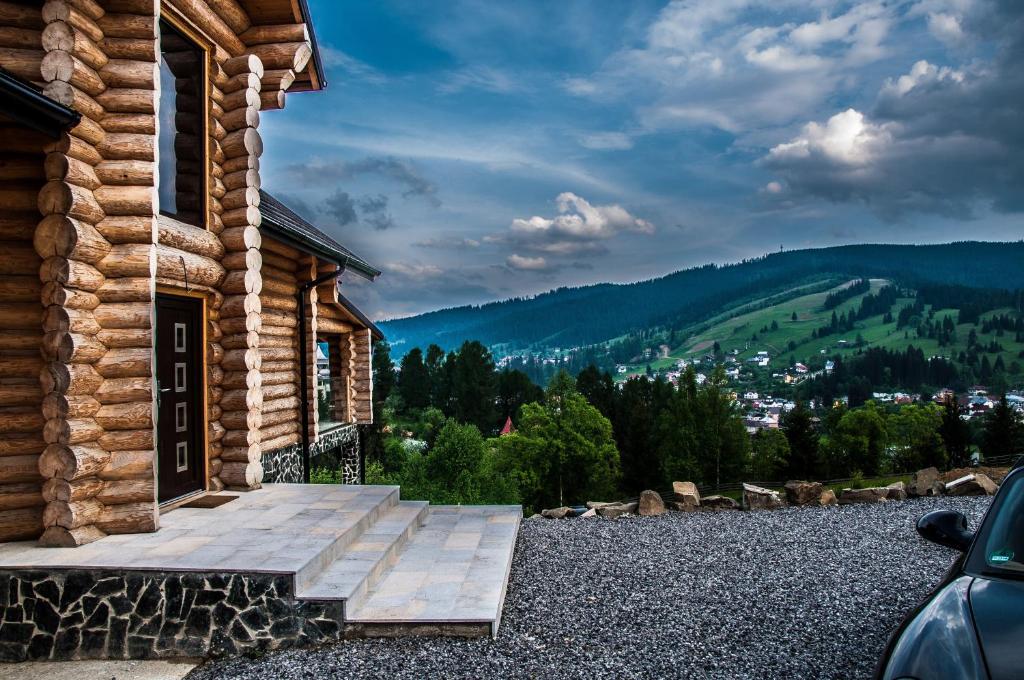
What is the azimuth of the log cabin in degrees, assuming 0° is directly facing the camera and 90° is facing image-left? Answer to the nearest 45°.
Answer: approximately 315°

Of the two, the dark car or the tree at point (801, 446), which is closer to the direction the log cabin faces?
the dark car

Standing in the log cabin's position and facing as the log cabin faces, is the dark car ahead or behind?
ahead

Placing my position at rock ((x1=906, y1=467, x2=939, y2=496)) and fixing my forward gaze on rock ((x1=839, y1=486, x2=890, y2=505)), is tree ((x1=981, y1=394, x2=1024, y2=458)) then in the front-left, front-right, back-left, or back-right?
back-right

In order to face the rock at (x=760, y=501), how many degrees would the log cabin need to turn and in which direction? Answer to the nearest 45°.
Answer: approximately 45° to its left

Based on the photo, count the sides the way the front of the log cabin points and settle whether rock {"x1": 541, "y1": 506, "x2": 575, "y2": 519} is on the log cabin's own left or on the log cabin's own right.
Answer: on the log cabin's own left

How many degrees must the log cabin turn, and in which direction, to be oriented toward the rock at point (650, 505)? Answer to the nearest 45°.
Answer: approximately 45° to its left

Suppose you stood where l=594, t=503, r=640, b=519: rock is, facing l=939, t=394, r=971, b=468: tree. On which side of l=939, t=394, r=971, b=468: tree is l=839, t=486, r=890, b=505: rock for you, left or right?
right

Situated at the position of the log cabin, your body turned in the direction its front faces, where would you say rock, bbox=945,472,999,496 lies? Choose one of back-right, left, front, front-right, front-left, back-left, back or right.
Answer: front-left

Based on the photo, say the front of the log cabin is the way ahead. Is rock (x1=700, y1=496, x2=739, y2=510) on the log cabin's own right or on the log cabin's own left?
on the log cabin's own left
